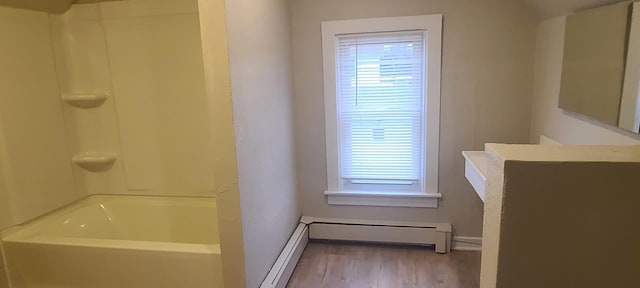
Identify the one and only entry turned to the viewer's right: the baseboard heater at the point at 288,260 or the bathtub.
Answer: the baseboard heater

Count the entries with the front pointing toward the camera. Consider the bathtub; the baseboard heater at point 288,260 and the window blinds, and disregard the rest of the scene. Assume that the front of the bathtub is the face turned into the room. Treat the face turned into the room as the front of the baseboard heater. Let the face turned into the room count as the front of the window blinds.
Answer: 2

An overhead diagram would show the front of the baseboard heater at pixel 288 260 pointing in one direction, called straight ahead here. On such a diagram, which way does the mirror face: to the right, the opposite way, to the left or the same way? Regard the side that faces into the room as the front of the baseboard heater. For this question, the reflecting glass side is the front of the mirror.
the opposite way

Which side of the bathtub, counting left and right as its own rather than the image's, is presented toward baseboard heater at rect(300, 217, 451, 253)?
left

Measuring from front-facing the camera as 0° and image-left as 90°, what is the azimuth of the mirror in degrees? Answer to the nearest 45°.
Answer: approximately 45°

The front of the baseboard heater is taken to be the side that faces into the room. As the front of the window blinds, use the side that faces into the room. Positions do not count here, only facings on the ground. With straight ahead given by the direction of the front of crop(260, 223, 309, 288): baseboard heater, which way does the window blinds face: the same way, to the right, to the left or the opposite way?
to the right

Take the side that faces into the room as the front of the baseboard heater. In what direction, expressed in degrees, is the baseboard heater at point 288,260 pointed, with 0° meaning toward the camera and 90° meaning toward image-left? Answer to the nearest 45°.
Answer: approximately 270°

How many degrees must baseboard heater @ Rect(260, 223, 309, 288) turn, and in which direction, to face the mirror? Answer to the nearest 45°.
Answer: approximately 45° to its right

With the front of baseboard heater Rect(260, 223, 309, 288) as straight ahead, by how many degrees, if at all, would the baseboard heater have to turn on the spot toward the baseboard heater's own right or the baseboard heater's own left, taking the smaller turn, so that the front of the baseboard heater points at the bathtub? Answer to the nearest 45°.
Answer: approximately 180°
